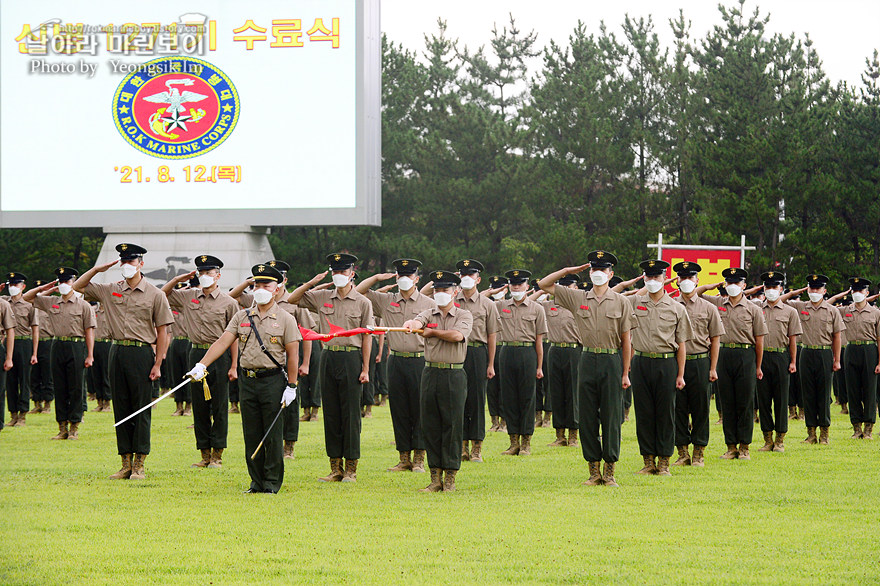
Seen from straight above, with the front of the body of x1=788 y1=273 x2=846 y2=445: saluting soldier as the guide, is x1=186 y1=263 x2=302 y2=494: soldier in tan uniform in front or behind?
in front

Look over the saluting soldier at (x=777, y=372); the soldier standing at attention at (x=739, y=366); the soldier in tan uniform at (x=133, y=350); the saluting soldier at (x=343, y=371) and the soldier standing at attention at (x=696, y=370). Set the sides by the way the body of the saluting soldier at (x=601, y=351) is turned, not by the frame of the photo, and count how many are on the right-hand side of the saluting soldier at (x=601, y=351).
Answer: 2

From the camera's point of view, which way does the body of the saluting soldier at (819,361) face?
toward the camera

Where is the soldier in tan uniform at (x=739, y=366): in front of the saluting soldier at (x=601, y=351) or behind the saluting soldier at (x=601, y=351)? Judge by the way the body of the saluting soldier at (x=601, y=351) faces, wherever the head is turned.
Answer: behind

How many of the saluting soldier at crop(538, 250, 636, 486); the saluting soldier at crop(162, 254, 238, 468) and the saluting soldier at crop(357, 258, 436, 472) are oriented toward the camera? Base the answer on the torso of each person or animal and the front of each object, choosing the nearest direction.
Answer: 3

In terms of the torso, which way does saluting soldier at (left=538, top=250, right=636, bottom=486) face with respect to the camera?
toward the camera

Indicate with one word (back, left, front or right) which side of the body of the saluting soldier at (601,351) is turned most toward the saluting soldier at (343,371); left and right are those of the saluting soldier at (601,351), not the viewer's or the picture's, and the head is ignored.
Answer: right

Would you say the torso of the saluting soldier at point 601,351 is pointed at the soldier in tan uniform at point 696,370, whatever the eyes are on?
no

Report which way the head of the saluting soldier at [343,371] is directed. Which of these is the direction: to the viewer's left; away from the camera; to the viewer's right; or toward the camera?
toward the camera

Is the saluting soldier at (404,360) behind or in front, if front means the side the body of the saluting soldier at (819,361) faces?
in front

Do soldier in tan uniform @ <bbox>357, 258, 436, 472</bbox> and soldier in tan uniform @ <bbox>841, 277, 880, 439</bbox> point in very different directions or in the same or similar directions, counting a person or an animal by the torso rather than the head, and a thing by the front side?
same or similar directions

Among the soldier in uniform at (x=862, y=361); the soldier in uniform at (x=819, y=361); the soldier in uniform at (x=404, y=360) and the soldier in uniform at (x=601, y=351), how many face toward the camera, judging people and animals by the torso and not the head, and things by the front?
4

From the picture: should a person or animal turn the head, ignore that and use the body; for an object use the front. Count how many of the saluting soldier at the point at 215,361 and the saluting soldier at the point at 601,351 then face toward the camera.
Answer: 2

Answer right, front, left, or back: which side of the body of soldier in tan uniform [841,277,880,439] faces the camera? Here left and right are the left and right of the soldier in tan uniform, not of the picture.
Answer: front
